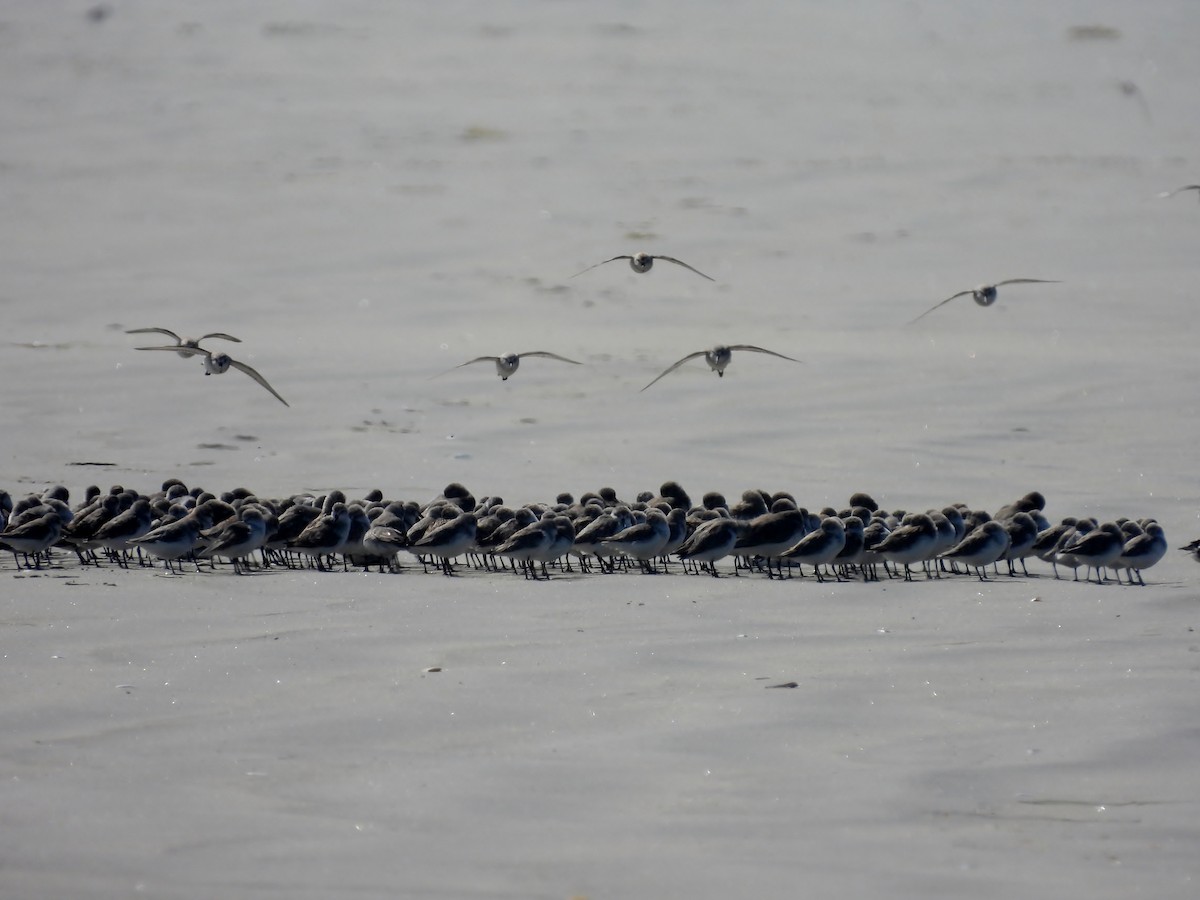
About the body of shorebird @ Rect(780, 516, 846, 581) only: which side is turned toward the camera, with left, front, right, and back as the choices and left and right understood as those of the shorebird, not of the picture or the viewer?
right

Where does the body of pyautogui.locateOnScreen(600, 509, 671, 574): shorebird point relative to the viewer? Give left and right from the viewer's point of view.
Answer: facing to the right of the viewer

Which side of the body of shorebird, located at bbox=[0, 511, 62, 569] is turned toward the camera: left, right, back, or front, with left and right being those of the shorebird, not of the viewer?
right

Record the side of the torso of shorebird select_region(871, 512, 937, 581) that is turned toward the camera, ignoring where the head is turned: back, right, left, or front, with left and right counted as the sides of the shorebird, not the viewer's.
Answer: right

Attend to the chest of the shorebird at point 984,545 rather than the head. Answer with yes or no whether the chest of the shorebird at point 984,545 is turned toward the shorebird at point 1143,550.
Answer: yes

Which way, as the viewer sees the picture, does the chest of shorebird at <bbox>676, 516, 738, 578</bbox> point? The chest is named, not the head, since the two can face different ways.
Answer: to the viewer's right

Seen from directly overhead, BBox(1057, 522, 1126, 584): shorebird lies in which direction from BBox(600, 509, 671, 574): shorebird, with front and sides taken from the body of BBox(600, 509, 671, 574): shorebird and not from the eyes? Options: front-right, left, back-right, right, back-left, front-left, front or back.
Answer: front

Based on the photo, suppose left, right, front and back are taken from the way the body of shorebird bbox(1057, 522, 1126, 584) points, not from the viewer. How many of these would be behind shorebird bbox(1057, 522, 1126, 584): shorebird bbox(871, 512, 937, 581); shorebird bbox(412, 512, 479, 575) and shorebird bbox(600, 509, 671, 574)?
3

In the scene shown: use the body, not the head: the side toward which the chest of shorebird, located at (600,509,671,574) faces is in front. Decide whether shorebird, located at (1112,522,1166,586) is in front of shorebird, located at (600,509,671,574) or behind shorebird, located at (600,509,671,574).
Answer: in front

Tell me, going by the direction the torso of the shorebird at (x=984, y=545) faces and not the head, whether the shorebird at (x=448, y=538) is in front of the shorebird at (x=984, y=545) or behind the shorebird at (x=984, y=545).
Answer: behind

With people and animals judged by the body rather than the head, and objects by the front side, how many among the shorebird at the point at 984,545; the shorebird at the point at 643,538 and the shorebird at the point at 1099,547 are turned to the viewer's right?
3

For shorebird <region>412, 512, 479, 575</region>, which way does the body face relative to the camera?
to the viewer's right

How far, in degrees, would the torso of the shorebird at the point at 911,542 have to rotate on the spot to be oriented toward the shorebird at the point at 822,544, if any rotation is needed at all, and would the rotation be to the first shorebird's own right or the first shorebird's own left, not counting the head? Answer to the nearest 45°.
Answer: approximately 180°

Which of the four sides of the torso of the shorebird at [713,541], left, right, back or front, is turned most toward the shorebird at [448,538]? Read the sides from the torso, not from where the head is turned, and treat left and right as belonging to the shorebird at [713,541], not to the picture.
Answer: back

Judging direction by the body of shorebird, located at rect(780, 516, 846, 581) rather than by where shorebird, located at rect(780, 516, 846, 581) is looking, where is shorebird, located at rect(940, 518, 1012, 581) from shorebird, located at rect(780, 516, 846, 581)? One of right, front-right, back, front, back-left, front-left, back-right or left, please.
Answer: front

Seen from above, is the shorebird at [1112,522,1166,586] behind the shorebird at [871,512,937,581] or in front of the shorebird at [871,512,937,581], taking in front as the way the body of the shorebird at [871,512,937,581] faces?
in front

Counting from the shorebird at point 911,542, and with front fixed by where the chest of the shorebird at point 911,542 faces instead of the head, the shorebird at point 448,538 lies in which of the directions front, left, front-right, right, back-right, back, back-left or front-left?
back
